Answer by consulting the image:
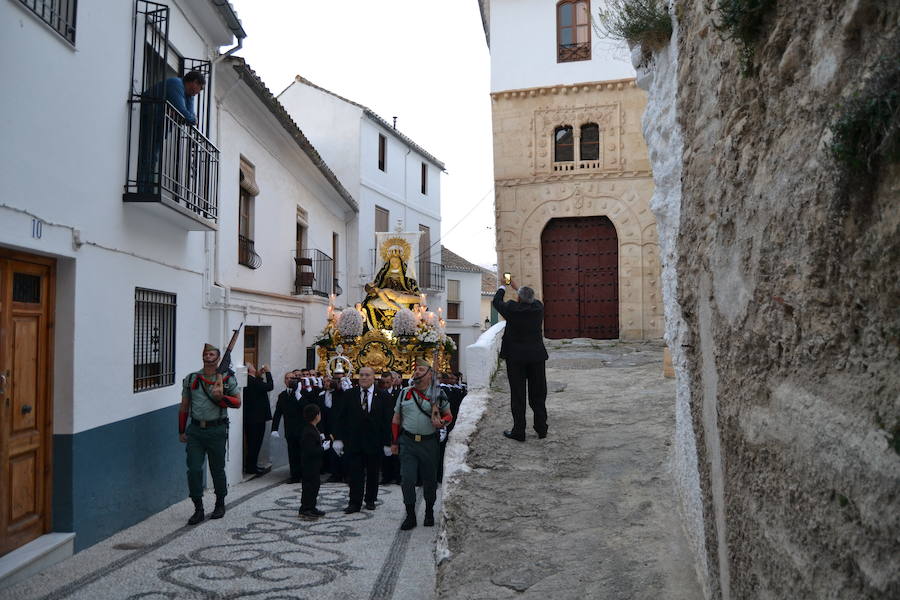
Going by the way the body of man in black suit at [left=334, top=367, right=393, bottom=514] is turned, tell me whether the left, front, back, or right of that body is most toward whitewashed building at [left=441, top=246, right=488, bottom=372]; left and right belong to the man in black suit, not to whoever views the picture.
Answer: back

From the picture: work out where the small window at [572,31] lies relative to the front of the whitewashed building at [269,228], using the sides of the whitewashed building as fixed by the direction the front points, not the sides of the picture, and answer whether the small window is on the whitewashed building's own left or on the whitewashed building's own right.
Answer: on the whitewashed building's own left

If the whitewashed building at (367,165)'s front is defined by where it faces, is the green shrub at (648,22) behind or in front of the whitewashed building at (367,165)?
in front

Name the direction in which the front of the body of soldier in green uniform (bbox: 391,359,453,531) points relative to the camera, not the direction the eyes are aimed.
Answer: toward the camera

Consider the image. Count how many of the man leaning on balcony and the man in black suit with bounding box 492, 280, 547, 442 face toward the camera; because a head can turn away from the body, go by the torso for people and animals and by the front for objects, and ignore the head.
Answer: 0

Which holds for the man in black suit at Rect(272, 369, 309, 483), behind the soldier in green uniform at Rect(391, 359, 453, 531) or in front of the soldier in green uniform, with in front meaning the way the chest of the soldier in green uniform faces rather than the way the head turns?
behind

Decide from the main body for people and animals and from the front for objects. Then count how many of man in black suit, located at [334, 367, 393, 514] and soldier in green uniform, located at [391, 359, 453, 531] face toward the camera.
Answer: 2

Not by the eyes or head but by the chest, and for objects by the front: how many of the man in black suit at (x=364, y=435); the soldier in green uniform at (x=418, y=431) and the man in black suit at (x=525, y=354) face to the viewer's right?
0

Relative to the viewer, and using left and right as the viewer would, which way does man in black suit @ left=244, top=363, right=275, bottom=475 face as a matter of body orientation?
facing to the right of the viewer

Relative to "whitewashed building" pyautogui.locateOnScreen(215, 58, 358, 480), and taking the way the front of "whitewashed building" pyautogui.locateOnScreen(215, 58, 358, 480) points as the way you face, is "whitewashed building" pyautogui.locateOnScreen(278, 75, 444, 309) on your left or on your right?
on your left
